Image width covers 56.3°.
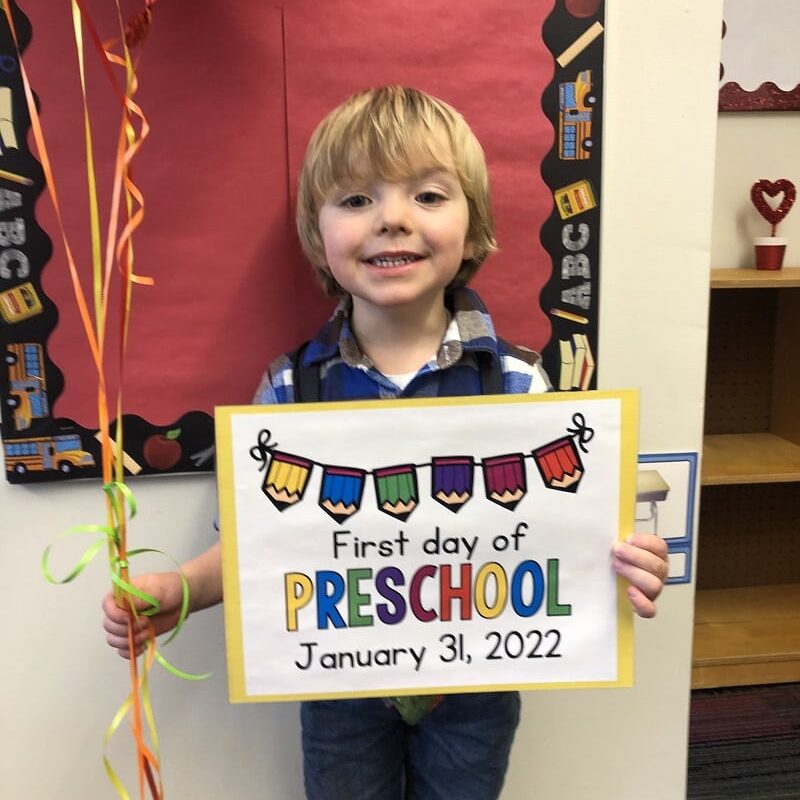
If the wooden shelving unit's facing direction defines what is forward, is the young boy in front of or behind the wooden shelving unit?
in front

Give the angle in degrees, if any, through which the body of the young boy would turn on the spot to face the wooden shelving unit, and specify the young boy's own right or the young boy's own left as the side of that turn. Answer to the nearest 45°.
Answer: approximately 135° to the young boy's own left

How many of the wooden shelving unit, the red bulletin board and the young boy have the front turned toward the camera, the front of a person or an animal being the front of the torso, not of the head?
3

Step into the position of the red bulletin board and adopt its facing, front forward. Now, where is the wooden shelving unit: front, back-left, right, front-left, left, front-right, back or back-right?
back-left

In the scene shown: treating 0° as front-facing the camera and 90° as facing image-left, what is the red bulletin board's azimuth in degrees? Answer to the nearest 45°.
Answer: approximately 0°

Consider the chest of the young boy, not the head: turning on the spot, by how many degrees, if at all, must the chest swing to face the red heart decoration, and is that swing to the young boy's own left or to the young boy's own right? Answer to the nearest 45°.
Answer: approximately 135° to the young boy's own left

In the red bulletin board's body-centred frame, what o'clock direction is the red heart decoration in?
The red heart decoration is roughly at 8 o'clock from the red bulletin board.
